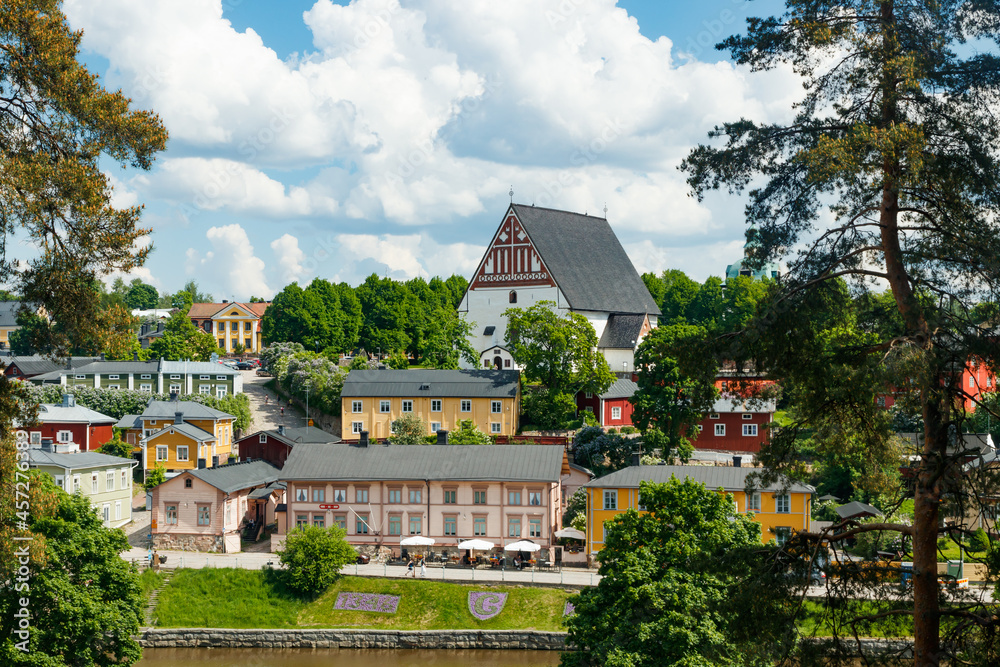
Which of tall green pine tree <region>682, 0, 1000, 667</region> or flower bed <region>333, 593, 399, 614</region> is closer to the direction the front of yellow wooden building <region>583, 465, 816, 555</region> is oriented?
the tall green pine tree

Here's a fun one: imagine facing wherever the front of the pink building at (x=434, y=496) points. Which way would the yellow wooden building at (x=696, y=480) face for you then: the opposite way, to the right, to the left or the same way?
the same way

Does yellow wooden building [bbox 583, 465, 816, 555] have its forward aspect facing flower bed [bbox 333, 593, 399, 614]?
no

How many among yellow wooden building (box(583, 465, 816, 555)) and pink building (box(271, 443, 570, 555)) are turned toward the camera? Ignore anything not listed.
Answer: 2

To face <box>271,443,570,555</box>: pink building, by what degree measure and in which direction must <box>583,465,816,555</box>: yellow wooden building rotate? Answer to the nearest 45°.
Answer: approximately 90° to its right

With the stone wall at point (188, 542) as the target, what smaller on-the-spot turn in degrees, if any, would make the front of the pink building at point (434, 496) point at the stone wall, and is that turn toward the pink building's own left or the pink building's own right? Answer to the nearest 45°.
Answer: approximately 90° to the pink building's own right

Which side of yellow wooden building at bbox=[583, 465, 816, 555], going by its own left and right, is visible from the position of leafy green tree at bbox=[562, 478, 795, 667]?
front

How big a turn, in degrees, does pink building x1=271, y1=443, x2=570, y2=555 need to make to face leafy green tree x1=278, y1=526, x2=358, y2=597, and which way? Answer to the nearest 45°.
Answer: approximately 45° to its right

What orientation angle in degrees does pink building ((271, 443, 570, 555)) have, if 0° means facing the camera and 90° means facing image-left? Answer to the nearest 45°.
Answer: approximately 0°

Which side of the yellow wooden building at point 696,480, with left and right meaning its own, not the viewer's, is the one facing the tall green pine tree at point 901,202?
front

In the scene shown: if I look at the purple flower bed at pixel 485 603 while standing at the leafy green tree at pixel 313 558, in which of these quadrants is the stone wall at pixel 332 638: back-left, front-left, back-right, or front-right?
front-right

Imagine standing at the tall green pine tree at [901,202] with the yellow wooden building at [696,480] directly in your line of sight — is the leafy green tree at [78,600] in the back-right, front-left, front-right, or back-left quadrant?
front-left

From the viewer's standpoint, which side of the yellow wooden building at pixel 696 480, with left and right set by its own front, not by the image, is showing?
front

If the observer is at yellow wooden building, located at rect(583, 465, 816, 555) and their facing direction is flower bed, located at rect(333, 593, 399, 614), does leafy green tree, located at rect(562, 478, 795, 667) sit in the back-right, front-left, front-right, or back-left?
front-left
